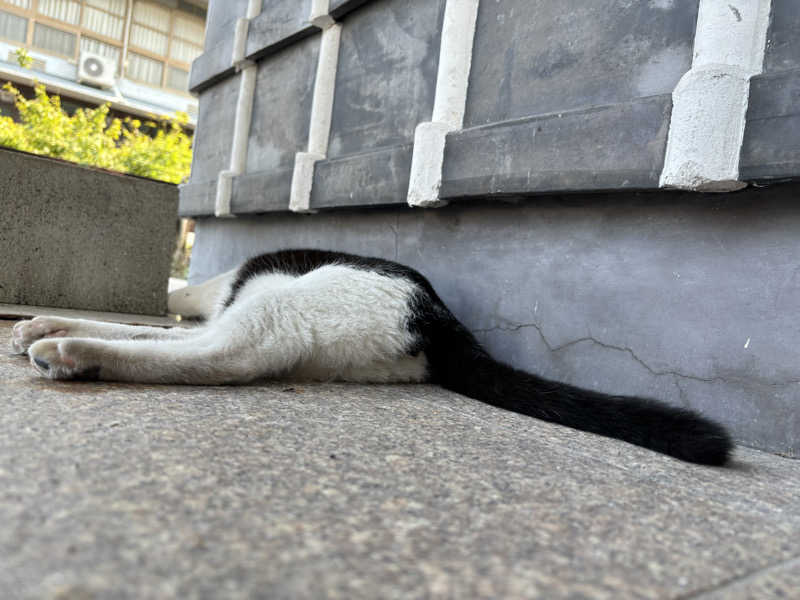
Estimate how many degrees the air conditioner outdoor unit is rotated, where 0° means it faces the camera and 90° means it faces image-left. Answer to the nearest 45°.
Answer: approximately 0°

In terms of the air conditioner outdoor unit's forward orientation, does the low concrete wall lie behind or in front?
in front
